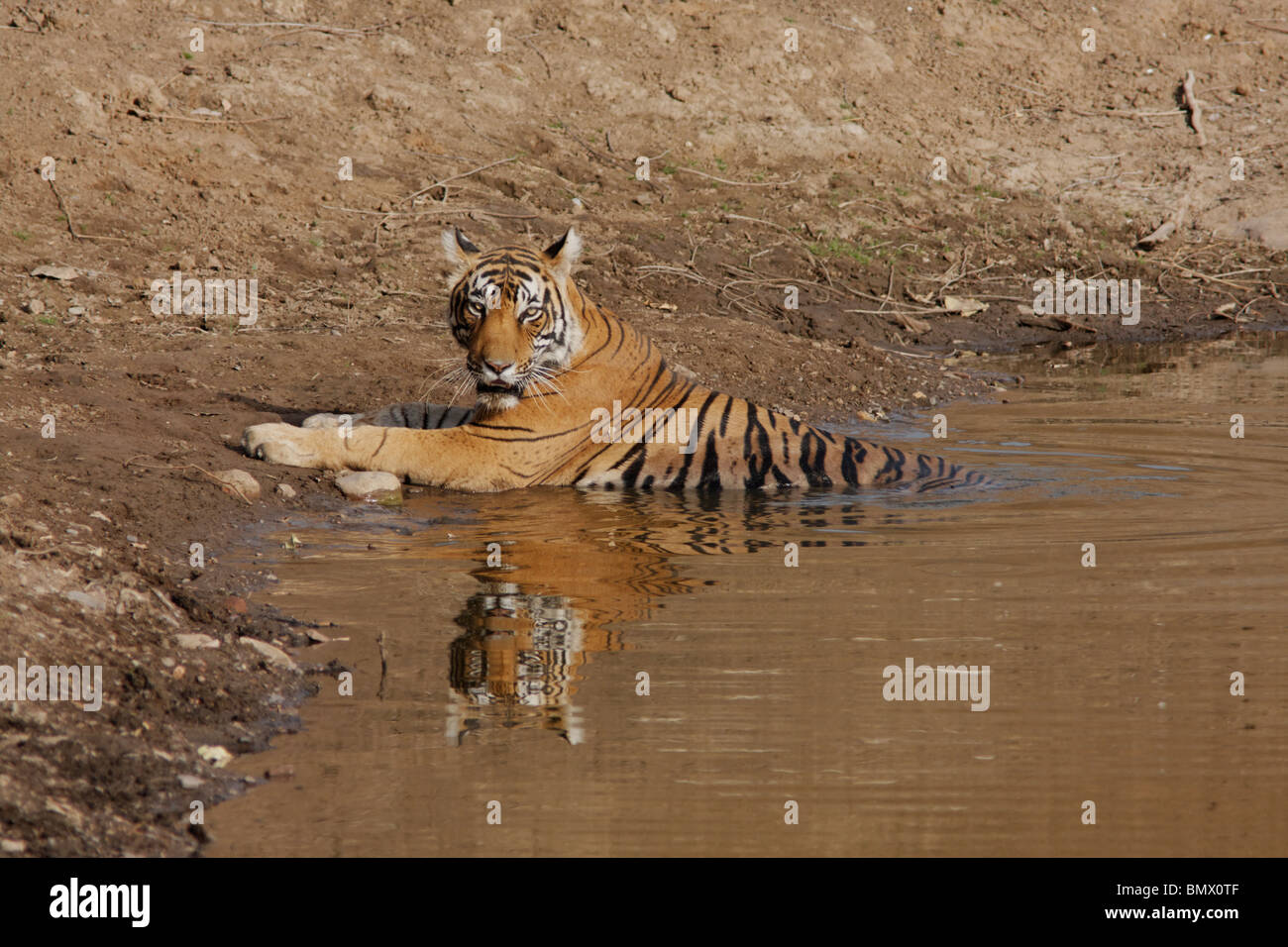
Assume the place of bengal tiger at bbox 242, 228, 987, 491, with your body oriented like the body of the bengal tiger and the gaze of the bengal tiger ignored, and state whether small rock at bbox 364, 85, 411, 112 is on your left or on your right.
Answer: on your right

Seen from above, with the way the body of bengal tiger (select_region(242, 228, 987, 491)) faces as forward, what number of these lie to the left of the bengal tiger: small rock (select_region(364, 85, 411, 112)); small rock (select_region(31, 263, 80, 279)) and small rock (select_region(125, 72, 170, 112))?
0

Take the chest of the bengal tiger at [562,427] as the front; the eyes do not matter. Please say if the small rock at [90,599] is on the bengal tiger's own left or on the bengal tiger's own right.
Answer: on the bengal tiger's own left

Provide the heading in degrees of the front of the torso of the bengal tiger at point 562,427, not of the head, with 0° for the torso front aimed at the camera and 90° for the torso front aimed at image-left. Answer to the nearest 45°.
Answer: approximately 90°

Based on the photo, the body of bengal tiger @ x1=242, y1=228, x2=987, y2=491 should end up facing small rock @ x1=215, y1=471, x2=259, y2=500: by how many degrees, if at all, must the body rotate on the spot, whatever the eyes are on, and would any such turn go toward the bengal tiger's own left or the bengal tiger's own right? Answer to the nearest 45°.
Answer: approximately 45° to the bengal tiger's own left

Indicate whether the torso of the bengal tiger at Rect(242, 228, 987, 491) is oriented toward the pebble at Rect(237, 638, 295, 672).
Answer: no

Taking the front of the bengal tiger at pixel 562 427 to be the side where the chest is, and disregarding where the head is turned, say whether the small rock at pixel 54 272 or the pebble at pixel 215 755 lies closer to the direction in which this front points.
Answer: the small rock

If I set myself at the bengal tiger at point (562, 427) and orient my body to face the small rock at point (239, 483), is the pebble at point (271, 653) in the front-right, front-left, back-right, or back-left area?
front-left

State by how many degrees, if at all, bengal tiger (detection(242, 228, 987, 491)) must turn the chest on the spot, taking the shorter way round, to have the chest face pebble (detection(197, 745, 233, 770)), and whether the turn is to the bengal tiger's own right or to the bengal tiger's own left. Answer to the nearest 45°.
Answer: approximately 90° to the bengal tiger's own left
